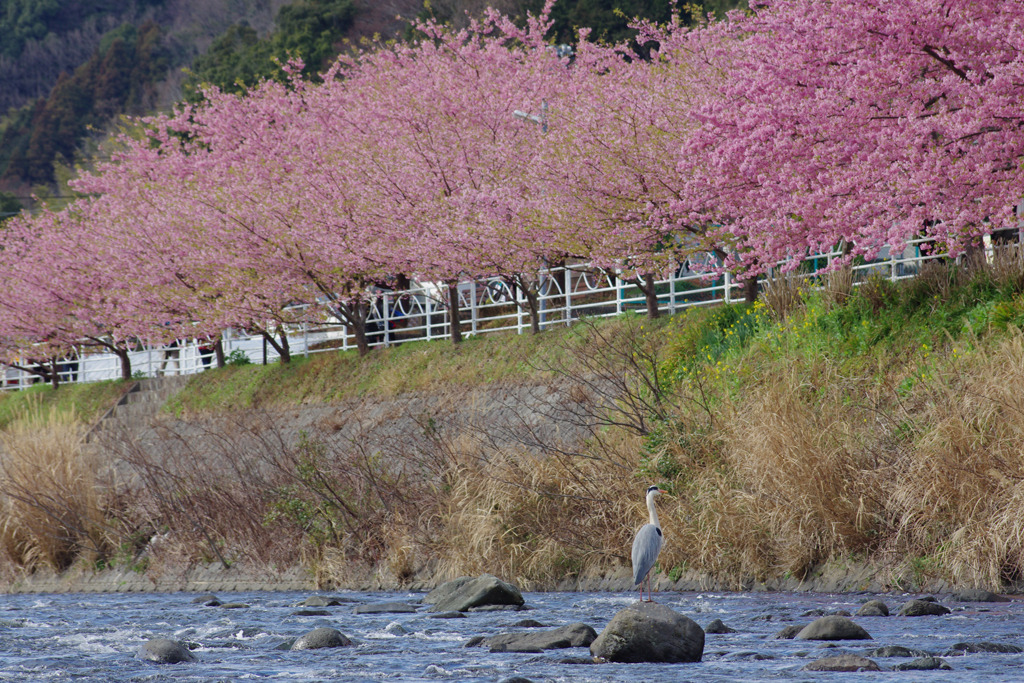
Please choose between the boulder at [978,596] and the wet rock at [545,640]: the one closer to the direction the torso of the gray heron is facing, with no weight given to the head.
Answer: the boulder

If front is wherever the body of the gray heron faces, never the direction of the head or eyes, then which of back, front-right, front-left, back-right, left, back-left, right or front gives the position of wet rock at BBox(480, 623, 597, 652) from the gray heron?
back

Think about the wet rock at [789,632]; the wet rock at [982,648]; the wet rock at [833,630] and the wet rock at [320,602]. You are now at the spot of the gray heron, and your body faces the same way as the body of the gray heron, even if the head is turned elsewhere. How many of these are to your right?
3

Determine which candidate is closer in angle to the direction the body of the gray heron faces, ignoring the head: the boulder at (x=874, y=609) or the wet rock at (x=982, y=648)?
the boulder

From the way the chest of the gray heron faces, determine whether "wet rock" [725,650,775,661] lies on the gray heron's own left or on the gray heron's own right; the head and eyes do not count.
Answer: on the gray heron's own right

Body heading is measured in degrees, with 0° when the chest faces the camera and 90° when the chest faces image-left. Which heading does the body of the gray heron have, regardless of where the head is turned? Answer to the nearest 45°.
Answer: approximately 225°

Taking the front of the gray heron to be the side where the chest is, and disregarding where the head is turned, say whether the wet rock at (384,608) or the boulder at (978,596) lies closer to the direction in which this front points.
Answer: the boulder

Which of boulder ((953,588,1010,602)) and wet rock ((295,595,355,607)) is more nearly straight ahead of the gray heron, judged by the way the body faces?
the boulder
